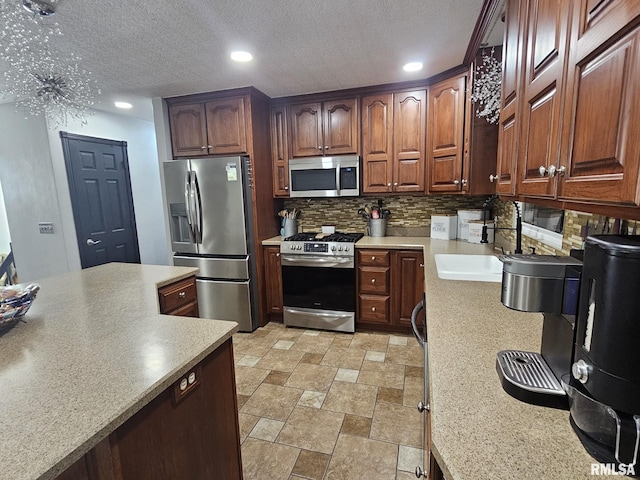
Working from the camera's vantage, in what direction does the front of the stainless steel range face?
facing the viewer

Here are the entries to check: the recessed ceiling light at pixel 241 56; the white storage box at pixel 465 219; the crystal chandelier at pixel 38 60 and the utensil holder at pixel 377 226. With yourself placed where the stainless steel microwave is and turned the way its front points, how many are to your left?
2

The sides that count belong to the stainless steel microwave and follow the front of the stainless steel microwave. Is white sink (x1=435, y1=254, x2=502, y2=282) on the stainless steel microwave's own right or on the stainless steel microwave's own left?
on the stainless steel microwave's own left

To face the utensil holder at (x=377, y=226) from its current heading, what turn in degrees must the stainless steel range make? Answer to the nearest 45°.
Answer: approximately 135° to its left

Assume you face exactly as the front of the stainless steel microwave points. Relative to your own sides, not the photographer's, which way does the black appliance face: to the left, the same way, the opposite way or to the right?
to the right

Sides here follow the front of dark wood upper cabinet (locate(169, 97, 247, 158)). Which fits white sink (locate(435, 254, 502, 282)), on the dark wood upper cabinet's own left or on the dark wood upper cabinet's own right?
on the dark wood upper cabinet's own left

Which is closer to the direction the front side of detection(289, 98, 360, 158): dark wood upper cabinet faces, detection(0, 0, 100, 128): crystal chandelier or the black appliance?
the black appliance

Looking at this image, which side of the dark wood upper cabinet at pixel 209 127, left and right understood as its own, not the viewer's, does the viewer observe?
front

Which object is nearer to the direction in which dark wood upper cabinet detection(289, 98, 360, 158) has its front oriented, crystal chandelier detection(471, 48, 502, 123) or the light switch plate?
the crystal chandelier

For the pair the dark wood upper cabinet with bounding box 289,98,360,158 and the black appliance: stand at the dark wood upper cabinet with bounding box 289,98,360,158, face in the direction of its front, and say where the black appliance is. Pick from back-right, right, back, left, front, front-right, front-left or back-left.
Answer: front
